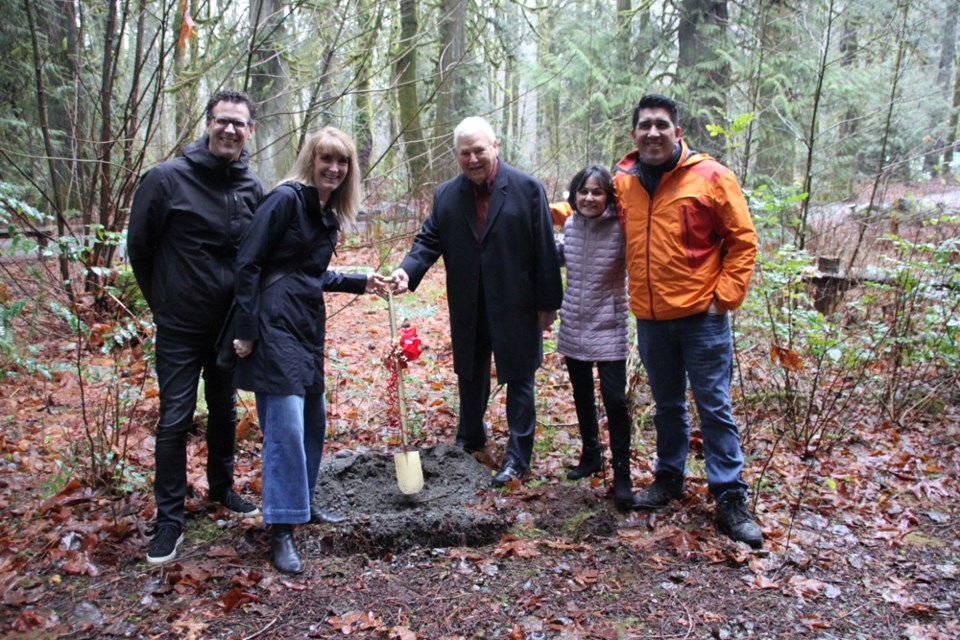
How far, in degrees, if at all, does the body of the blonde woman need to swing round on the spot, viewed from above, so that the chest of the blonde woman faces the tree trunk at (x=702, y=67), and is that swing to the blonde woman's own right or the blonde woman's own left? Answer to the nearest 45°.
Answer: approximately 90° to the blonde woman's own left

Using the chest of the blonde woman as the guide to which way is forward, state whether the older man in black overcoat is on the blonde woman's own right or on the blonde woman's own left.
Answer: on the blonde woman's own left

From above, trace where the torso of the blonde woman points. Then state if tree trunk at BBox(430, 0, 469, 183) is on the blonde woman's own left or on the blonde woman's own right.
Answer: on the blonde woman's own left

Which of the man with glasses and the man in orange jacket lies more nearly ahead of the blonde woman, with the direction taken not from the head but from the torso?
the man in orange jacket

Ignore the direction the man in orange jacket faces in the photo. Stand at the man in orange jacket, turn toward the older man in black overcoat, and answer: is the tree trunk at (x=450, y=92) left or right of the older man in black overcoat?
right

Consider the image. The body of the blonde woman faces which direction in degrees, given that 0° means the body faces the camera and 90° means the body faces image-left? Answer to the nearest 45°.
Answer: approximately 315°

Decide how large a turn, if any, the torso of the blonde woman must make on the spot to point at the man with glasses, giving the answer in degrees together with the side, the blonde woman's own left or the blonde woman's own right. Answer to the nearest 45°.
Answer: approximately 180°

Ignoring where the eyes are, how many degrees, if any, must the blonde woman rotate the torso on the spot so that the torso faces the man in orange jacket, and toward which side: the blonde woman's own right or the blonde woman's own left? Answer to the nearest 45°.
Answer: approximately 45° to the blonde woman's own left
